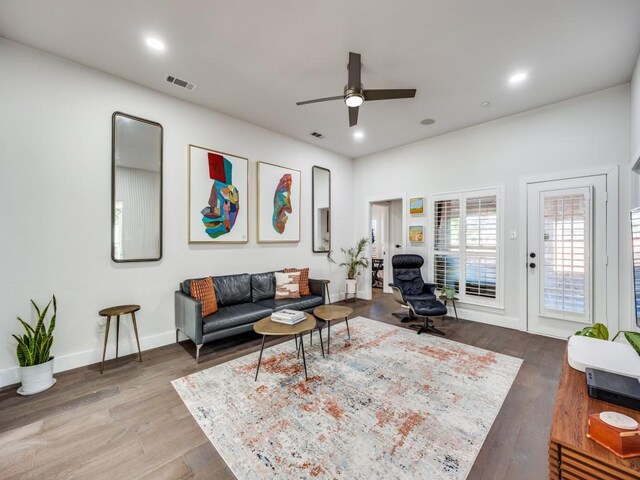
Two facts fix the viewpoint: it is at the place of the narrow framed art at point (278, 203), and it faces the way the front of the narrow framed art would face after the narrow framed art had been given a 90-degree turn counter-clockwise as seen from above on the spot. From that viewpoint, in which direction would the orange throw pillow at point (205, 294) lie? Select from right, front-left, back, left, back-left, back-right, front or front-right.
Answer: back

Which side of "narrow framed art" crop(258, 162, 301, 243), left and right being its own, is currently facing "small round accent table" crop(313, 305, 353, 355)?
front

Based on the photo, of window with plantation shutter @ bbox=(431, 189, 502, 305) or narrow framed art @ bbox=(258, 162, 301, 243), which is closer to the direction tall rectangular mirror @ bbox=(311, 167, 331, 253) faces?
the window with plantation shutter

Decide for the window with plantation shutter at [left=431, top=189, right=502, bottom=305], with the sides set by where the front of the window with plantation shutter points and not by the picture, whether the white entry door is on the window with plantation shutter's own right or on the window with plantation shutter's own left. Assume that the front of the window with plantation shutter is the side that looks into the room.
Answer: on the window with plantation shutter's own left

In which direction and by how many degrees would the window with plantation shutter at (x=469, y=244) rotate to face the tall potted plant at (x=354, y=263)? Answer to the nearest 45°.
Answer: approximately 45° to its right

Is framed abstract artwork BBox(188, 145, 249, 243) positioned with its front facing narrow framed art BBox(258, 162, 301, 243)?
no

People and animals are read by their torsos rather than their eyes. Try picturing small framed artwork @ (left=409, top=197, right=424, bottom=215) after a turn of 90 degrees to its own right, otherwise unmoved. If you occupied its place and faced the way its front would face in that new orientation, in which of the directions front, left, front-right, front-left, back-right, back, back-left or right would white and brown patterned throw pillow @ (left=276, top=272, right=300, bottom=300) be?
left

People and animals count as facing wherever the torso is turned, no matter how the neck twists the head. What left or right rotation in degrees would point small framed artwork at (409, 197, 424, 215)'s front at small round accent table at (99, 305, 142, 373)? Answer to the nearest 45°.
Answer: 0° — it already faces it

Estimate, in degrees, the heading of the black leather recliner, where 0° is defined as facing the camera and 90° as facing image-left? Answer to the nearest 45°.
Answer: approximately 315°

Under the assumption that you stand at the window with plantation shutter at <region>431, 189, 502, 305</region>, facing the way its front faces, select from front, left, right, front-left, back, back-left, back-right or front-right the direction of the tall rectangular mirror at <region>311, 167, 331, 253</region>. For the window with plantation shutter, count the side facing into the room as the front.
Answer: front-right

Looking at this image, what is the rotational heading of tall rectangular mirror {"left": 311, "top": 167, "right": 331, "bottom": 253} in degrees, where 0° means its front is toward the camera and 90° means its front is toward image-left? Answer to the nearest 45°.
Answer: approximately 315°

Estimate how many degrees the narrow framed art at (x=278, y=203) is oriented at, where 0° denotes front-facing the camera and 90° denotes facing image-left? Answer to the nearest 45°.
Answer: approximately 315°

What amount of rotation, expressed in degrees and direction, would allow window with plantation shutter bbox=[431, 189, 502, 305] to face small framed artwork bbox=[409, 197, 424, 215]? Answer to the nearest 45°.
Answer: approximately 45° to its right

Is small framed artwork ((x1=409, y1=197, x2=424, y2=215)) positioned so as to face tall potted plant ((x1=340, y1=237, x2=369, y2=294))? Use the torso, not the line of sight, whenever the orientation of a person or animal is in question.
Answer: no

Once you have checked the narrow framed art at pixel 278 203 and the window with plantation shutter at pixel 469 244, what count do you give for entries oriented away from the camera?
0

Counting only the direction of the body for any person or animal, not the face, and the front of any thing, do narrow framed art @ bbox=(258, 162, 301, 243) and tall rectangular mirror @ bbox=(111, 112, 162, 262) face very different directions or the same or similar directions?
same or similar directions

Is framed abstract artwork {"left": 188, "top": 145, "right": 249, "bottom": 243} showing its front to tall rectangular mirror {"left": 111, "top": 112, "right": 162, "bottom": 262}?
no

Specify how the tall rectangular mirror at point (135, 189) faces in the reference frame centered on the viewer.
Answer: facing the viewer and to the right of the viewer

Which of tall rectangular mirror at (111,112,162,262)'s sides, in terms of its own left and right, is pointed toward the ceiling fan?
front
